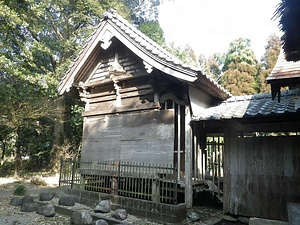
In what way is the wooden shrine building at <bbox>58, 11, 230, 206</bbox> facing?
to the viewer's right

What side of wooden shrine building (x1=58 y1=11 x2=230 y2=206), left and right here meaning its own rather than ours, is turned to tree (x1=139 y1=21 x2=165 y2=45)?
left

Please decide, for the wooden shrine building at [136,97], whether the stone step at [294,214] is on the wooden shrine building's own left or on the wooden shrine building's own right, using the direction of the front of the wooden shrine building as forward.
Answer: on the wooden shrine building's own right

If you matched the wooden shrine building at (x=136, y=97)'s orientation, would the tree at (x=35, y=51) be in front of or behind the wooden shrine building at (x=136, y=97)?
behind
